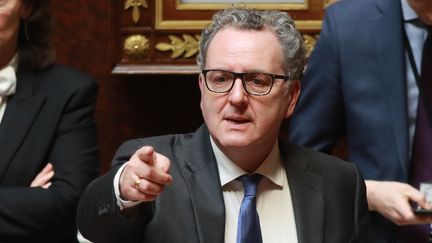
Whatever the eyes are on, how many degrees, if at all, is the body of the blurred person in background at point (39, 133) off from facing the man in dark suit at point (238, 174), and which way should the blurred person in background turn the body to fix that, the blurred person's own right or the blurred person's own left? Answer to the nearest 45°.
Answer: approximately 90° to the blurred person's own left

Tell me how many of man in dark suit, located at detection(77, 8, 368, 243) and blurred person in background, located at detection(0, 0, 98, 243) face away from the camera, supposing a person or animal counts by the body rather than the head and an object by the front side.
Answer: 0

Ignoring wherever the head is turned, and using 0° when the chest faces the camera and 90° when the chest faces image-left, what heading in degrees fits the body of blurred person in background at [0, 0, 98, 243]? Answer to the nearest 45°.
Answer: approximately 45°

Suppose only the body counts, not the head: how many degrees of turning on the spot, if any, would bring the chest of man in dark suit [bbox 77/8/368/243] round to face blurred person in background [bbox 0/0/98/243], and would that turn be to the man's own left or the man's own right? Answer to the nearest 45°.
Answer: approximately 135° to the man's own right

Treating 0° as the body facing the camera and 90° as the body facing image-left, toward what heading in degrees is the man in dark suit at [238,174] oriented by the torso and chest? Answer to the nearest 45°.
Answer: approximately 0°

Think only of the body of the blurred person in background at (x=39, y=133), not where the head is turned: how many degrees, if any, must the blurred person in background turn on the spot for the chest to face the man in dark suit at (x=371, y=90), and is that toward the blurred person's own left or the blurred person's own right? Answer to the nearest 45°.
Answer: approximately 135° to the blurred person's own left

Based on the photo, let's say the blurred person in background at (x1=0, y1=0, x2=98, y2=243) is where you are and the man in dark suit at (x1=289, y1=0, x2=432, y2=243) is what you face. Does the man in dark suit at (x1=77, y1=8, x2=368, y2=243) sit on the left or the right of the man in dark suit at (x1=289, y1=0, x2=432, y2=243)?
right

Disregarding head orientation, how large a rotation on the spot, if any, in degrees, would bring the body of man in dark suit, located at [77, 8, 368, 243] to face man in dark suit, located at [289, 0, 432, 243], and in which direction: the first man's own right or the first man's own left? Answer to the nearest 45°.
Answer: approximately 135° to the first man's own left
